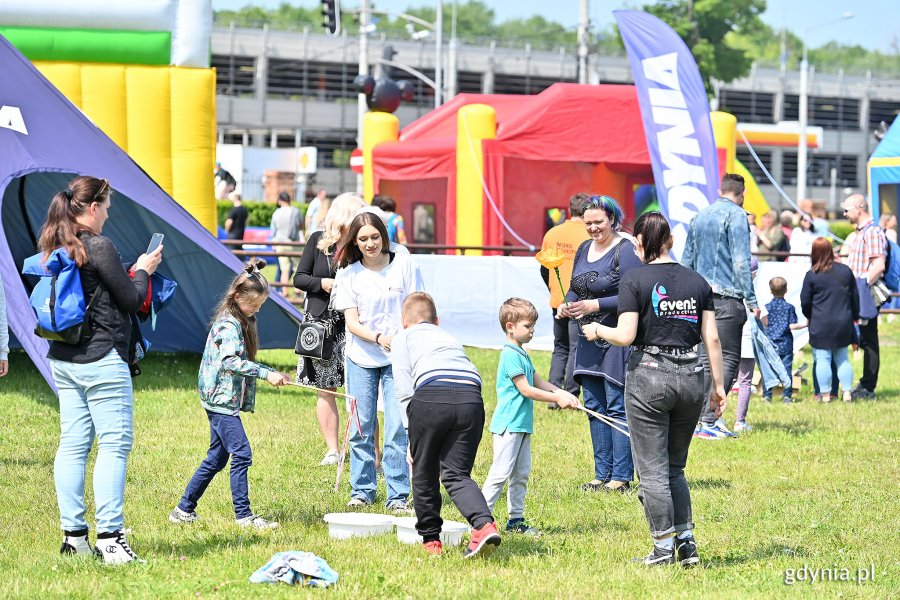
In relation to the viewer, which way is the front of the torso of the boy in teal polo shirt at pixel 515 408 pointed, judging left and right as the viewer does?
facing to the right of the viewer

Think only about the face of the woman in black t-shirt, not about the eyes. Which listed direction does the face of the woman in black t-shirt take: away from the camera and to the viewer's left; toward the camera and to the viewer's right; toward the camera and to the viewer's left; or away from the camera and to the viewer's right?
away from the camera and to the viewer's left

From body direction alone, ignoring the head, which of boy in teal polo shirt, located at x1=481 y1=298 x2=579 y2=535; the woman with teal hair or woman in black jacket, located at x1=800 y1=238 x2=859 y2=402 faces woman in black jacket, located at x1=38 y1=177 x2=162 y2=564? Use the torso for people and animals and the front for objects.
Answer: the woman with teal hair

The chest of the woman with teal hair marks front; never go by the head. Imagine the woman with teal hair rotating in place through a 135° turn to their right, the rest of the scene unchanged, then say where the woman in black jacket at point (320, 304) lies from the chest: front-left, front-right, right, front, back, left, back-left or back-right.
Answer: left

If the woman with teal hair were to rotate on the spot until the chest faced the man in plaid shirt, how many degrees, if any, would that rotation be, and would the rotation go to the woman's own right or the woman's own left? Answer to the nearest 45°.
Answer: approximately 180°

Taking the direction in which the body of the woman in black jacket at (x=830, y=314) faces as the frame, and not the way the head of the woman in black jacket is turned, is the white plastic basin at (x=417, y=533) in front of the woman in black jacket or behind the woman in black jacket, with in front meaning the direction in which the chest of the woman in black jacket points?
behind

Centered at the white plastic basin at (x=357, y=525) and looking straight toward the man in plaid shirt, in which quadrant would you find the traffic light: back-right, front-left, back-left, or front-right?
front-left

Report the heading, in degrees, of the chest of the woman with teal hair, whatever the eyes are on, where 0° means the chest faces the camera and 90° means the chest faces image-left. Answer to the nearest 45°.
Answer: approximately 45°

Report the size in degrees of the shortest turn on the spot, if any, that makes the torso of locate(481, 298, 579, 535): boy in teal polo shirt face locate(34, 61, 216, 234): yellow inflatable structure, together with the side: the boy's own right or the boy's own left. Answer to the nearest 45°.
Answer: approximately 135° to the boy's own left

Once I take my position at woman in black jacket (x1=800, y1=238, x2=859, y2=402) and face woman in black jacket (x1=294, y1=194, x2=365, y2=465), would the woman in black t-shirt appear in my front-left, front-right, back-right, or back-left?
front-left

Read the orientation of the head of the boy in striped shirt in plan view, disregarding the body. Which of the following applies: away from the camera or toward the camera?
away from the camera

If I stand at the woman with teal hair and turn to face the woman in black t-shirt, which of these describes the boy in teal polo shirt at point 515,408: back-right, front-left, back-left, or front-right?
front-right

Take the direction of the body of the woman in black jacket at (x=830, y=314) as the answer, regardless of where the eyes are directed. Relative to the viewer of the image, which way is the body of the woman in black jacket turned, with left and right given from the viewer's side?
facing away from the viewer

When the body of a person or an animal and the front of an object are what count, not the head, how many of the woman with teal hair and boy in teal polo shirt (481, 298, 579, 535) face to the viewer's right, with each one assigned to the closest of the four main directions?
1

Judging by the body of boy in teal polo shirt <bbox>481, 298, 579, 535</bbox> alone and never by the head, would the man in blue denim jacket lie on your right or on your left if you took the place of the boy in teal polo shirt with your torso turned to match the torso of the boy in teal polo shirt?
on your left

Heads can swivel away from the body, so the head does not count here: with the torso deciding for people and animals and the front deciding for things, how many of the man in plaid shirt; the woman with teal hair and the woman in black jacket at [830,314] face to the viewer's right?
0

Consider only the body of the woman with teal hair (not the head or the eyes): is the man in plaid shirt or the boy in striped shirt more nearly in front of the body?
the boy in striped shirt
